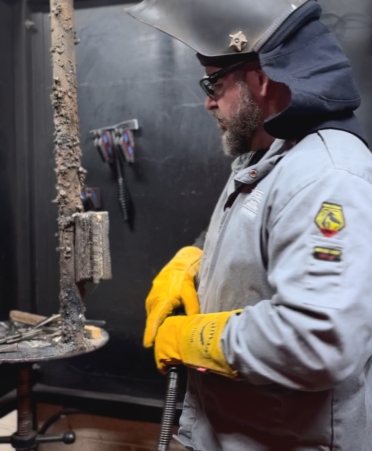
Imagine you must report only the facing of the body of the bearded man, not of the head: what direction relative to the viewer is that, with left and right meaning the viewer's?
facing to the left of the viewer

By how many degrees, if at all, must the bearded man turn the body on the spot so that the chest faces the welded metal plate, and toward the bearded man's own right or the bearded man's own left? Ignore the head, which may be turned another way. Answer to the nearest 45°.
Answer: approximately 45° to the bearded man's own right

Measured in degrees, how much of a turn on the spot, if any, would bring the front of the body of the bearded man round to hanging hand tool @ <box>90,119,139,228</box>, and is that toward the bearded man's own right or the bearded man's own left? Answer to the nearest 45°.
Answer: approximately 45° to the bearded man's own right
